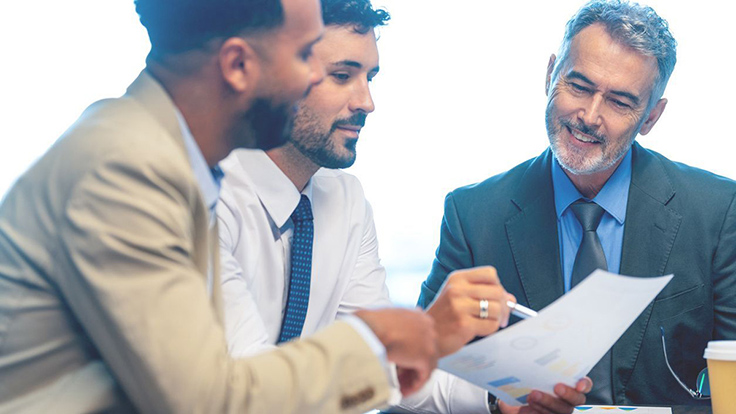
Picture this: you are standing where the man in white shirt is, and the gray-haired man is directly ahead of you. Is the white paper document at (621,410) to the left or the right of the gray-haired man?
right

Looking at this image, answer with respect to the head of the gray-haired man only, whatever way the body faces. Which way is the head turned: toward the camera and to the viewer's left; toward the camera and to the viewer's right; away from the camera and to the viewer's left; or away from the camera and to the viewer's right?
toward the camera and to the viewer's left

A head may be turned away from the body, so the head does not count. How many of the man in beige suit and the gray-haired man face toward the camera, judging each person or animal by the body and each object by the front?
1

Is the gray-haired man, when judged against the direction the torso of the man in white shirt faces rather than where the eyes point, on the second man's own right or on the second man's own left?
on the second man's own left

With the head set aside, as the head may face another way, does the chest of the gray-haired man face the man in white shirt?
no

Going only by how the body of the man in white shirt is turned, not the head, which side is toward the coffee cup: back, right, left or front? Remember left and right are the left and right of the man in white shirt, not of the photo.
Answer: front

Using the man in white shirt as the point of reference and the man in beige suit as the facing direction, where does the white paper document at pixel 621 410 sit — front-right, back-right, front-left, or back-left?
front-left

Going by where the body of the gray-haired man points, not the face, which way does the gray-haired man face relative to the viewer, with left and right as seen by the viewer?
facing the viewer

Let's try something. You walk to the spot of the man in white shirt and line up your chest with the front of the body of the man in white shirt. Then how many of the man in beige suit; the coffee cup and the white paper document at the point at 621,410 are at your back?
0

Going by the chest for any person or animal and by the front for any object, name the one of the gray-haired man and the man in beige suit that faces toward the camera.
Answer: the gray-haired man

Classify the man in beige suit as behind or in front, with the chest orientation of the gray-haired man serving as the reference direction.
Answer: in front

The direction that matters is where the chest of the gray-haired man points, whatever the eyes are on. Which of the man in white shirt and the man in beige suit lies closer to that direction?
the man in beige suit

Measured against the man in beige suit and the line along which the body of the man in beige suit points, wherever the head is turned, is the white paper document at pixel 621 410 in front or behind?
in front

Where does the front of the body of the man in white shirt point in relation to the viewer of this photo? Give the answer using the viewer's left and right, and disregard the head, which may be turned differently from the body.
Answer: facing the viewer and to the right of the viewer

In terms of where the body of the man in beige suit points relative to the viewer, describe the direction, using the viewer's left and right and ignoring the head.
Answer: facing to the right of the viewer

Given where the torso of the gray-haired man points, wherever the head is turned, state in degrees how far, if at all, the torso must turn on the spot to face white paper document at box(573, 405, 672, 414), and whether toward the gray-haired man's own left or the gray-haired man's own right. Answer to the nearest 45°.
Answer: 0° — they already face it

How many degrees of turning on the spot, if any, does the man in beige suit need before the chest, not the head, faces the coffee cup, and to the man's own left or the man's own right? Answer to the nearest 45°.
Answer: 0° — they already face it
